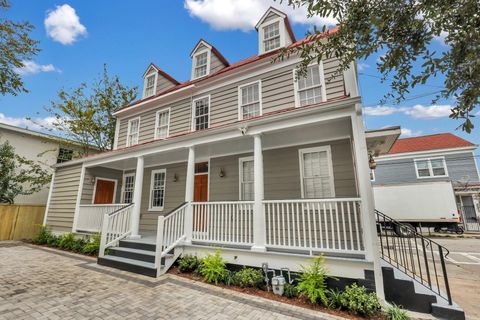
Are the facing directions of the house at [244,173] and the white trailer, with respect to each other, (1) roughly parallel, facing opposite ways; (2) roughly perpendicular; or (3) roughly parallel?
roughly perpendicular

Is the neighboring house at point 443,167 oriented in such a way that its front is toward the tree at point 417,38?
yes

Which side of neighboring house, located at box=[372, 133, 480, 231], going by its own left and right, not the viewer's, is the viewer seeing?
front

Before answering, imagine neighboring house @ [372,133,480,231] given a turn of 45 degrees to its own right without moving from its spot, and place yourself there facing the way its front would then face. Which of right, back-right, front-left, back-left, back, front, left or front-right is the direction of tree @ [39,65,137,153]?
front

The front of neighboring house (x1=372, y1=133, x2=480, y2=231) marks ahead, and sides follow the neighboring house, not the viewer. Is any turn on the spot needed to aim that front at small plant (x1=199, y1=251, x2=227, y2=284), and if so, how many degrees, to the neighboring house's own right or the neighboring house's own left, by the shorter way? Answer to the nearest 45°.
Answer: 0° — it already faces it

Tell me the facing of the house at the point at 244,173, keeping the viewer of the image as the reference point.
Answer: facing the viewer and to the left of the viewer
